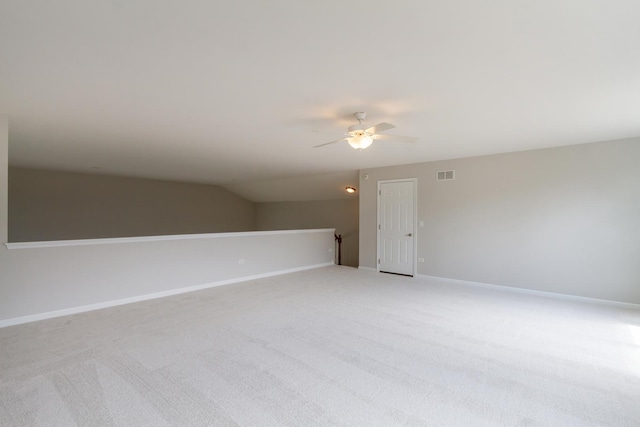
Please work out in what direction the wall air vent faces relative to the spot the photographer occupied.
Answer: facing the viewer
